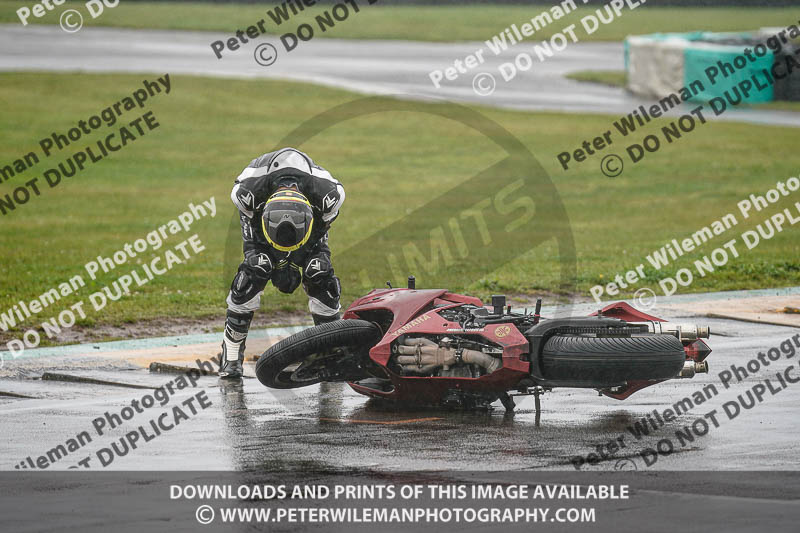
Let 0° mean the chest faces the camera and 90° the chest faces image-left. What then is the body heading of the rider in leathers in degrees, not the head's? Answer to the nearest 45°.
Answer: approximately 0°

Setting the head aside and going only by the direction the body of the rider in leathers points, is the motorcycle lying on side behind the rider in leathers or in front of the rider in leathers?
in front

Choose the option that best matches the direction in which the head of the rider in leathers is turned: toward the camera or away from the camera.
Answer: toward the camera
